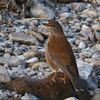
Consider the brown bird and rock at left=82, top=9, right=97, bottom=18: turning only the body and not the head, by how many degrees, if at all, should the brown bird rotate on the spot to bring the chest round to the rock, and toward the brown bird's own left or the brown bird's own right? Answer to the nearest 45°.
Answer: approximately 90° to the brown bird's own right

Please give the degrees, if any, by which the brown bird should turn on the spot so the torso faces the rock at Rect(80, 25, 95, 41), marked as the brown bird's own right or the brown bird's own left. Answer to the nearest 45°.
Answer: approximately 90° to the brown bird's own right

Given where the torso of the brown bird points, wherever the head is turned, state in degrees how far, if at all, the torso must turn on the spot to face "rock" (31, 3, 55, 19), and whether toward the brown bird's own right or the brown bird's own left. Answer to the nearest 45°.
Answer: approximately 90° to the brown bird's own right

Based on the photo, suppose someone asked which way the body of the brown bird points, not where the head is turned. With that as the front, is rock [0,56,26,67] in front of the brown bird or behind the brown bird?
in front

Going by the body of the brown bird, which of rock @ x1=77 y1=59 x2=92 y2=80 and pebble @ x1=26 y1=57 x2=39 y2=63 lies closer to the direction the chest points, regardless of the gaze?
the pebble

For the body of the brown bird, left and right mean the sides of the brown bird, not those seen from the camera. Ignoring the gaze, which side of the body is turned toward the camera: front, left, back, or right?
left

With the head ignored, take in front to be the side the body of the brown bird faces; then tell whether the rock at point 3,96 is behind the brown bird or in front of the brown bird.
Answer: in front
